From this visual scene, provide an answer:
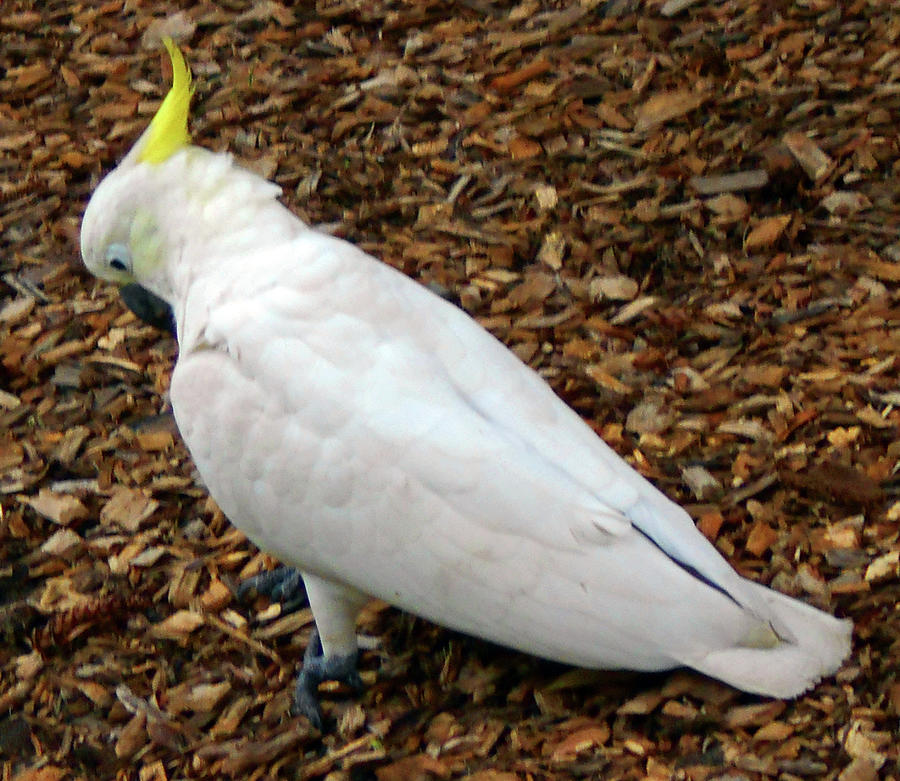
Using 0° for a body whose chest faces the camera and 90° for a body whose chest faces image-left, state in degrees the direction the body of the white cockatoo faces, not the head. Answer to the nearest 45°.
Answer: approximately 90°

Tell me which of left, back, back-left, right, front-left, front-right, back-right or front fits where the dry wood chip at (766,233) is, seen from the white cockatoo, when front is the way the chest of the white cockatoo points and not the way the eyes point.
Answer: back-right
